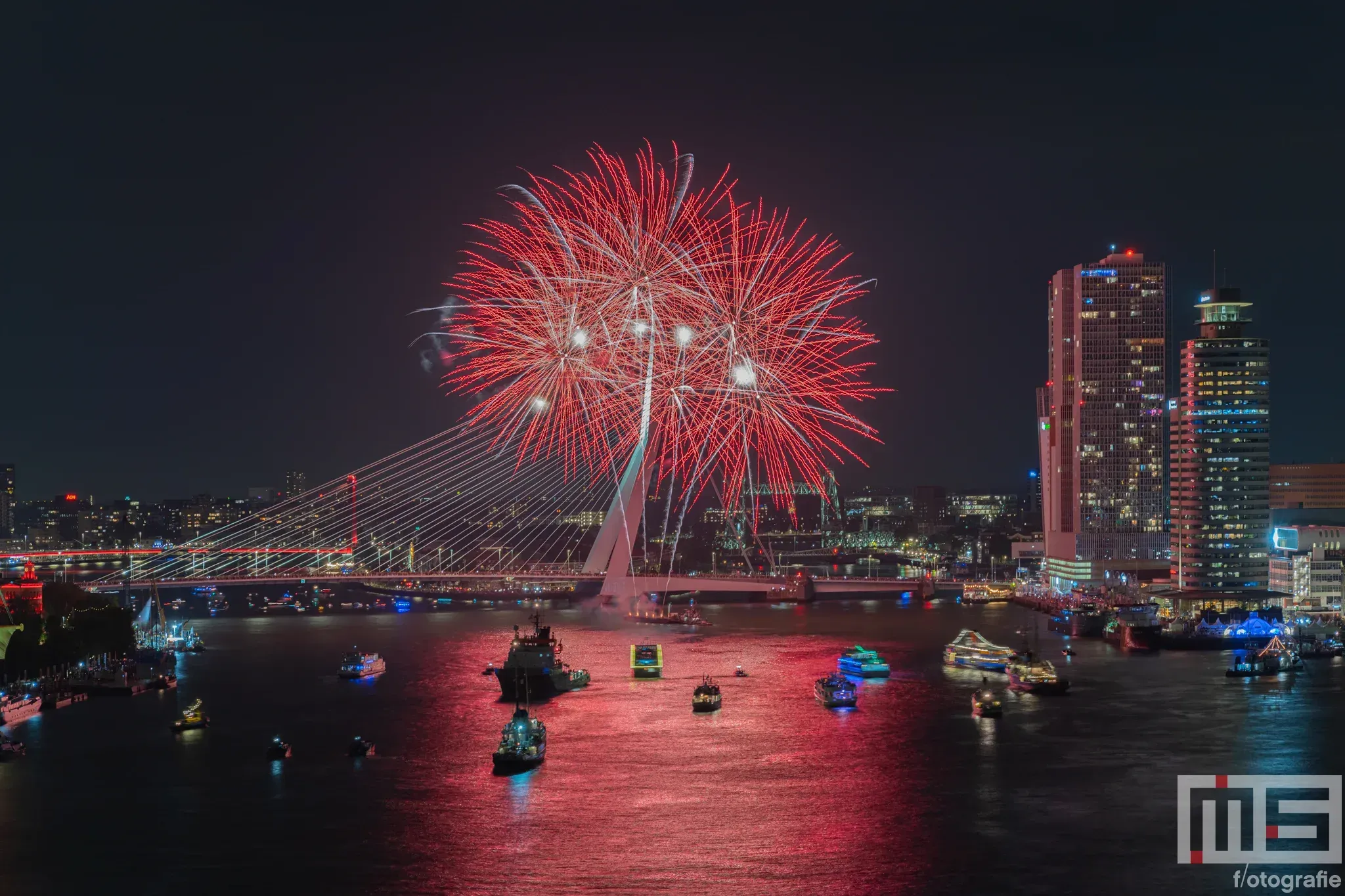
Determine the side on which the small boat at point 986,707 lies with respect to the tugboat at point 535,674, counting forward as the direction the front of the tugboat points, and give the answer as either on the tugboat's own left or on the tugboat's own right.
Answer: on the tugboat's own left

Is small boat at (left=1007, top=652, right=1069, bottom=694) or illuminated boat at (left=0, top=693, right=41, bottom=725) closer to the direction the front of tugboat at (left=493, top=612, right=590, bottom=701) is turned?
the illuminated boat

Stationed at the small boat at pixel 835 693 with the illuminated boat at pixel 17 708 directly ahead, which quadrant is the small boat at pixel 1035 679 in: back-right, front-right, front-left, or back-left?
back-right

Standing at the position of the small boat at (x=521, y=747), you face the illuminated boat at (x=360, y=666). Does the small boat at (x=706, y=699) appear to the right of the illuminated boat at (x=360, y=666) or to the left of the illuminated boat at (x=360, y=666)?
right

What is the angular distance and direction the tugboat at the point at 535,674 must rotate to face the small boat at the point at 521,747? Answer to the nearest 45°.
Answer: approximately 45° to its left

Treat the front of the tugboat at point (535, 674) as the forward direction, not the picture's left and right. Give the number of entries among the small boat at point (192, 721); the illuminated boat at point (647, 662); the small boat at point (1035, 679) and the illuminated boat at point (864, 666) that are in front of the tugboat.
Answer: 1

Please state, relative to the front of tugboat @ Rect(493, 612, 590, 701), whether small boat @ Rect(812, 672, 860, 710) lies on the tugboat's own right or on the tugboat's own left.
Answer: on the tugboat's own left

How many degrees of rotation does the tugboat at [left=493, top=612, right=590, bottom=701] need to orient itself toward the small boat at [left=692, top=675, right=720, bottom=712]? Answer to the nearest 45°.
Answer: approximately 90° to its left

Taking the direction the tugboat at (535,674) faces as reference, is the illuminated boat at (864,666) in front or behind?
behind

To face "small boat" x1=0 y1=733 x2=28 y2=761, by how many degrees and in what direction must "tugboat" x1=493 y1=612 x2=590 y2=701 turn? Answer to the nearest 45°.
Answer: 0° — it already faces it

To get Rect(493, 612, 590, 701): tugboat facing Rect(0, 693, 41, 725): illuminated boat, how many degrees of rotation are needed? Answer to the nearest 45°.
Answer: approximately 45° to its right

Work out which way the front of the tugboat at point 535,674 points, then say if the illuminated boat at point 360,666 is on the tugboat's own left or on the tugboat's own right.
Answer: on the tugboat's own right

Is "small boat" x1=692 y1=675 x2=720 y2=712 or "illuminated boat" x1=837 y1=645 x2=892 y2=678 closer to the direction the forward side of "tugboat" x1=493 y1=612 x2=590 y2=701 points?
the small boat

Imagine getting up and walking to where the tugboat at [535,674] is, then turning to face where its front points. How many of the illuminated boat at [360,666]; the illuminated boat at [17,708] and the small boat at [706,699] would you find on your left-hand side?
1
